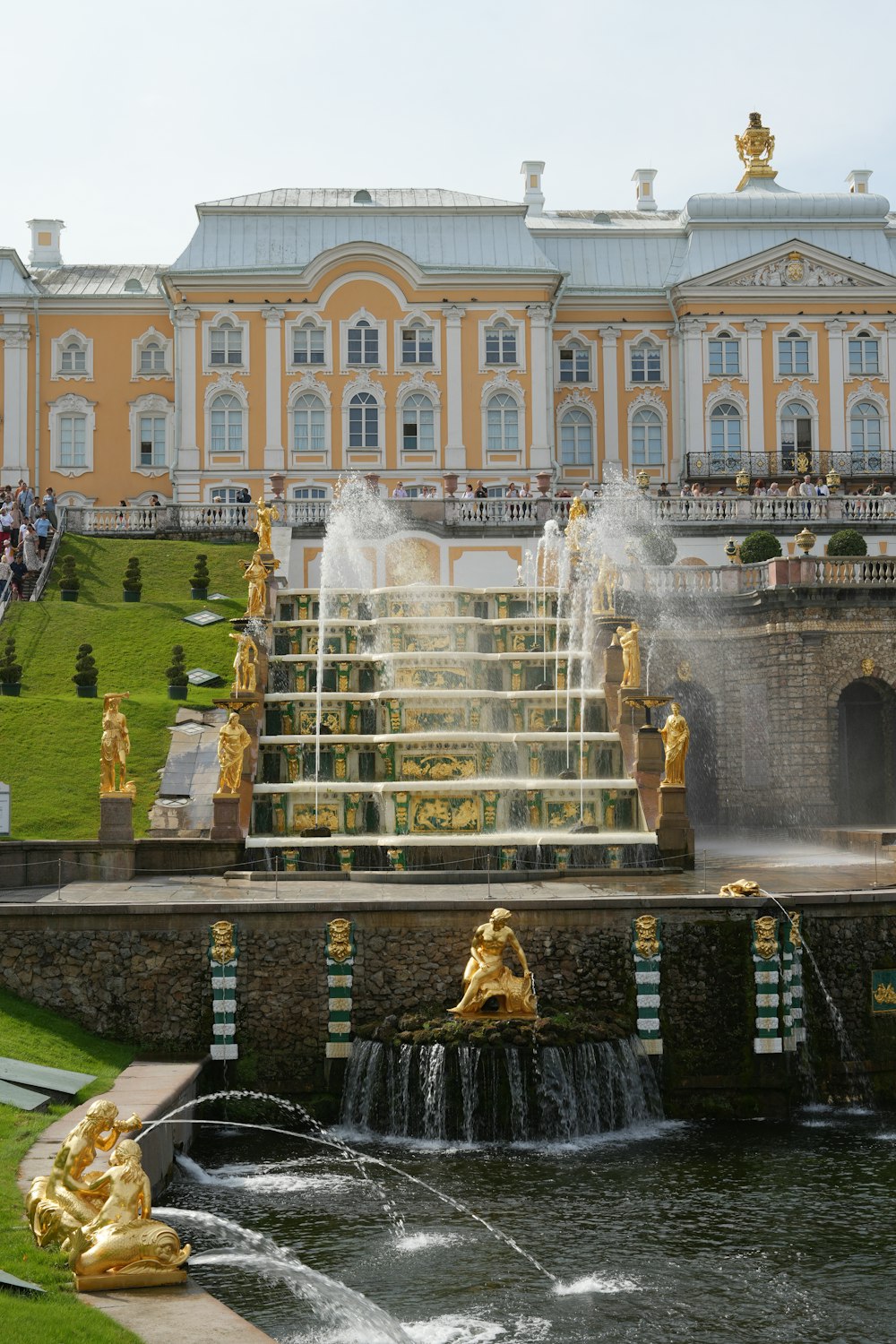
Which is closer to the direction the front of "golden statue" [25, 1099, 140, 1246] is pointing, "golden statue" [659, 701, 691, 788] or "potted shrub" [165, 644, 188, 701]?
the golden statue

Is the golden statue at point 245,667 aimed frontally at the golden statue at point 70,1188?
yes

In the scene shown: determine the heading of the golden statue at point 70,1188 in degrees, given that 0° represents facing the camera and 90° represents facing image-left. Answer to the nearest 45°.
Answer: approximately 270°

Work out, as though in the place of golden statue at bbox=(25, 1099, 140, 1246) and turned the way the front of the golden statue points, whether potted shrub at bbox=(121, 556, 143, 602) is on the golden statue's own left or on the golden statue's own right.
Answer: on the golden statue's own left

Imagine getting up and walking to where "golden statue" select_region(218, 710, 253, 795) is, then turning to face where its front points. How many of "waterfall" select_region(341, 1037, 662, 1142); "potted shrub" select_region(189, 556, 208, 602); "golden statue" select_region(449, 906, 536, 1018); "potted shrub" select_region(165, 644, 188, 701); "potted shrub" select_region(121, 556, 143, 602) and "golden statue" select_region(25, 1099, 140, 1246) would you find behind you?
3

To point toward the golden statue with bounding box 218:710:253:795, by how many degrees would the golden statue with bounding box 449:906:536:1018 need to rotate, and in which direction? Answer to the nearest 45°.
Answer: approximately 135° to its right

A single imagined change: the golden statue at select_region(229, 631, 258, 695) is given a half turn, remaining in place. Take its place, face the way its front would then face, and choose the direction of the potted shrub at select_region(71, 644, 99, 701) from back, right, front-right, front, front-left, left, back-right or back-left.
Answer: front-left

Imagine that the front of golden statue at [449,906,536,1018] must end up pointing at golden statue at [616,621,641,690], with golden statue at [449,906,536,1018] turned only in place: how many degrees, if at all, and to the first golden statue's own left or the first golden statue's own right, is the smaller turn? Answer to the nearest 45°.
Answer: approximately 180°
